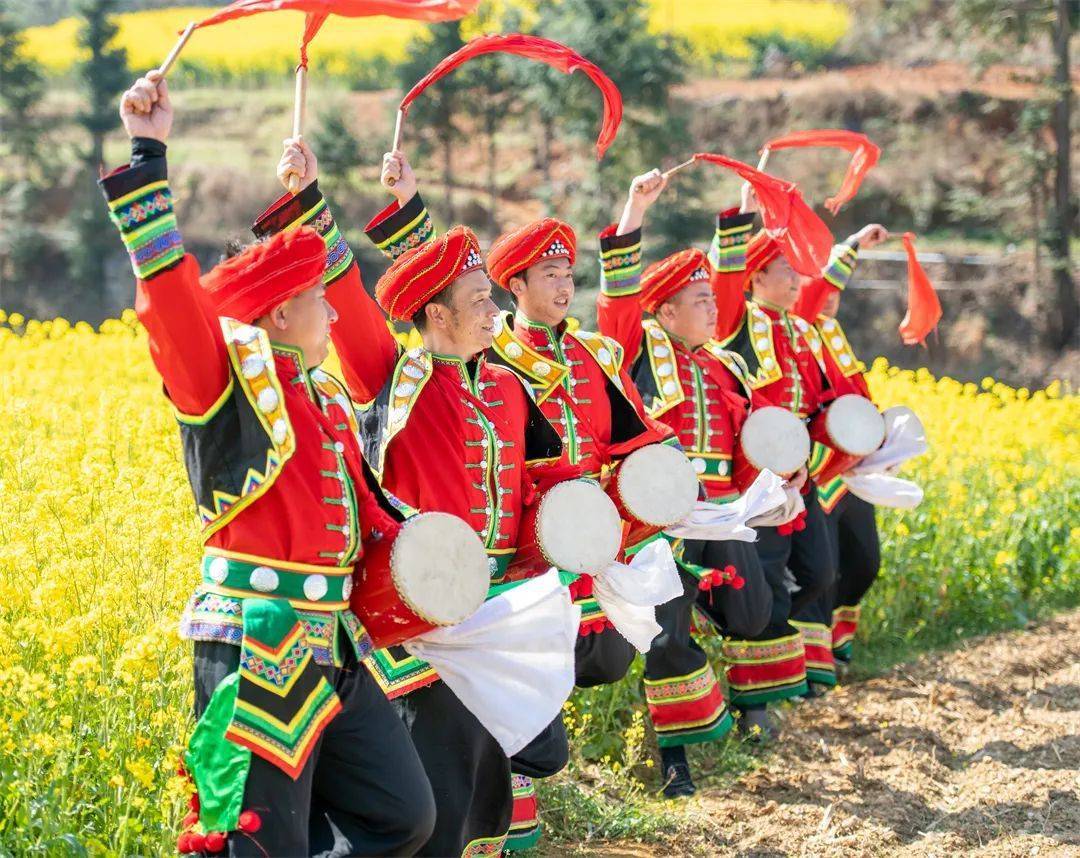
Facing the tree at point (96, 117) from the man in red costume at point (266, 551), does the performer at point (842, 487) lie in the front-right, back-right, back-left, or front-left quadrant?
front-right

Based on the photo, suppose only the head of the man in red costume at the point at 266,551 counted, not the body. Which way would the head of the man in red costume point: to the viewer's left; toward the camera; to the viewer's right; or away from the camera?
to the viewer's right

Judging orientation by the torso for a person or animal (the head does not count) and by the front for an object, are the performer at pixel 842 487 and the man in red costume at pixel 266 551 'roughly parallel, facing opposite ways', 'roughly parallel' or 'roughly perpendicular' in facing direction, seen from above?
roughly parallel

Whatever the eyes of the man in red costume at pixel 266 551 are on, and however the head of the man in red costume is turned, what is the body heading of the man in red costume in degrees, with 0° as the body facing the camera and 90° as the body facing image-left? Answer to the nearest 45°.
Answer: approximately 315°

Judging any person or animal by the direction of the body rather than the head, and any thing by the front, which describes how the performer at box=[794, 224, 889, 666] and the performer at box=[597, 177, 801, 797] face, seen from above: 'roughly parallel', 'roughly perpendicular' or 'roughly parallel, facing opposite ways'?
roughly parallel

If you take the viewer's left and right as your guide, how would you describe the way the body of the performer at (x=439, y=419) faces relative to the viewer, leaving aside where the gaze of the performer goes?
facing the viewer and to the right of the viewer

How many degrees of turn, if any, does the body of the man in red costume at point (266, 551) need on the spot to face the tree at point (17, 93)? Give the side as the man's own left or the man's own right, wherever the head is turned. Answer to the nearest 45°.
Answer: approximately 135° to the man's own left

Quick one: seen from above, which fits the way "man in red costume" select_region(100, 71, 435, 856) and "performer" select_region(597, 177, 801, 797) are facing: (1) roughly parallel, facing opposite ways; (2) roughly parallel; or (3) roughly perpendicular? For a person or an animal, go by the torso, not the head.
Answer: roughly parallel

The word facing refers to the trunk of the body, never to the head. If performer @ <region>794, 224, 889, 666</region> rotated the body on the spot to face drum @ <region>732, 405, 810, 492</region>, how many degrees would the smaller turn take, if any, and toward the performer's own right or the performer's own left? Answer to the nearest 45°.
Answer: approximately 45° to the performer's own right

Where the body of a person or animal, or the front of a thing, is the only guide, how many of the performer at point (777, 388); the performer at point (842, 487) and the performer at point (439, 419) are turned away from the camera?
0

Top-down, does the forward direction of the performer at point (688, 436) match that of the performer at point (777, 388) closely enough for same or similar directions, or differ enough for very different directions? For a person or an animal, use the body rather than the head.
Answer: same or similar directions
